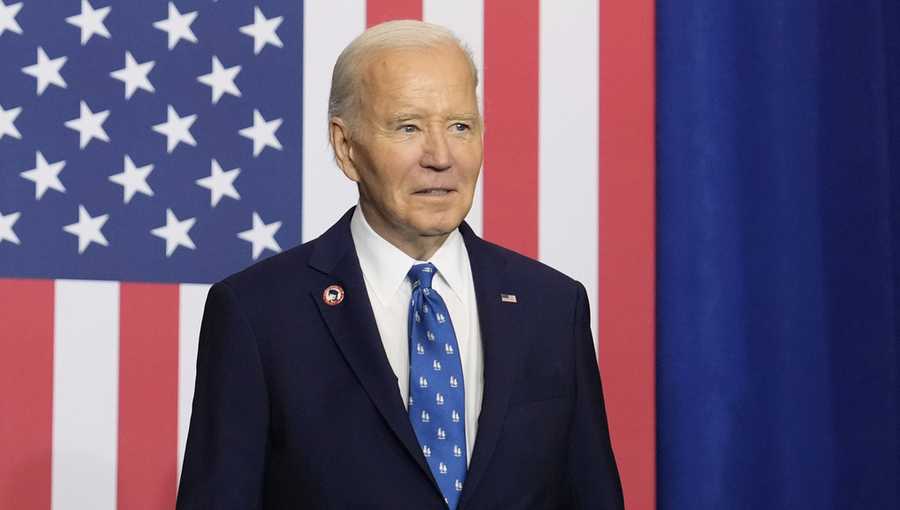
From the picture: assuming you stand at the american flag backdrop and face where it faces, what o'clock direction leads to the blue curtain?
The blue curtain is roughly at 9 o'clock from the american flag backdrop.

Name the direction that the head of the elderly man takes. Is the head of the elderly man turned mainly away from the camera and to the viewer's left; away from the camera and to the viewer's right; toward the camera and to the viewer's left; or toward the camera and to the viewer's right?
toward the camera and to the viewer's right

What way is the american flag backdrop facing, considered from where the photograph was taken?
facing the viewer

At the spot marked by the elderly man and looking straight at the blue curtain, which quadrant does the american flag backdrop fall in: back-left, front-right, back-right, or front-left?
front-left

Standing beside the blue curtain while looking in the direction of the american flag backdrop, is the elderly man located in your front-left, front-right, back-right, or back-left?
front-left

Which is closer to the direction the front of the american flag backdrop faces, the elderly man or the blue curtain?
the elderly man

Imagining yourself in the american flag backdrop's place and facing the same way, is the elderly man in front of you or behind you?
in front

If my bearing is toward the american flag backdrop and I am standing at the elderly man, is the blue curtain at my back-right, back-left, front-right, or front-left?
front-right
